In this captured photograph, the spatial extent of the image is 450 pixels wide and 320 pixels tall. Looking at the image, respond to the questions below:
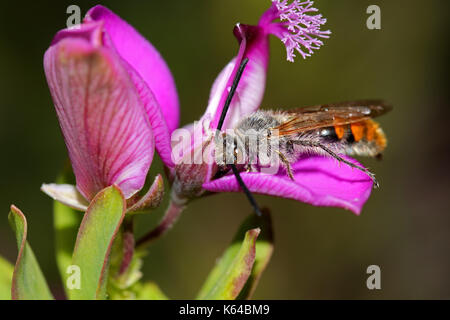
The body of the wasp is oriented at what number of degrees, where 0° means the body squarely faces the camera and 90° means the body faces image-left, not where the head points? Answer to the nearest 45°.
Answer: approximately 90°

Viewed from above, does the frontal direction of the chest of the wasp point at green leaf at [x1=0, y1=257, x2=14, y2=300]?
yes

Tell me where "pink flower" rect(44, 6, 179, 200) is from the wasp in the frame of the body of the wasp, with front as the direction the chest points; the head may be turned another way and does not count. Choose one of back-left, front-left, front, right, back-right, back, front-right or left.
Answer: front-left

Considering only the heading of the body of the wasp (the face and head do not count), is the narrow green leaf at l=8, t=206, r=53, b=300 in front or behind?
in front

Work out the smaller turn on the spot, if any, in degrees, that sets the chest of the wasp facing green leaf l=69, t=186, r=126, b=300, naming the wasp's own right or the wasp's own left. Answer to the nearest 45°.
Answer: approximately 45° to the wasp's own left
